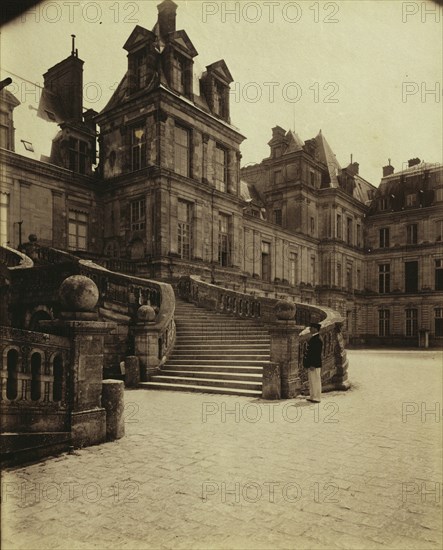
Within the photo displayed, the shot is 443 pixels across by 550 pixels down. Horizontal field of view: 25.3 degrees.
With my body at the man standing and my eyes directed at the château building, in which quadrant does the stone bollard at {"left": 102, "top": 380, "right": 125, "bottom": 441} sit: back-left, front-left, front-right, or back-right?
back-left

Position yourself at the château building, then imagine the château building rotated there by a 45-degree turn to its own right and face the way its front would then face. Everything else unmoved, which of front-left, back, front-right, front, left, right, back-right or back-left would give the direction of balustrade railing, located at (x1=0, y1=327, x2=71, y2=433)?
front

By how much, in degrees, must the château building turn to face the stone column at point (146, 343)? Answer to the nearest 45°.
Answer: approximately 45° to its right

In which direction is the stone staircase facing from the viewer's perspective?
toward the camera

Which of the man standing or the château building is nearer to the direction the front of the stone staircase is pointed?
the man standing

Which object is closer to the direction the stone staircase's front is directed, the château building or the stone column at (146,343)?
the stone column

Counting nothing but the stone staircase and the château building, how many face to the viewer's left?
0
